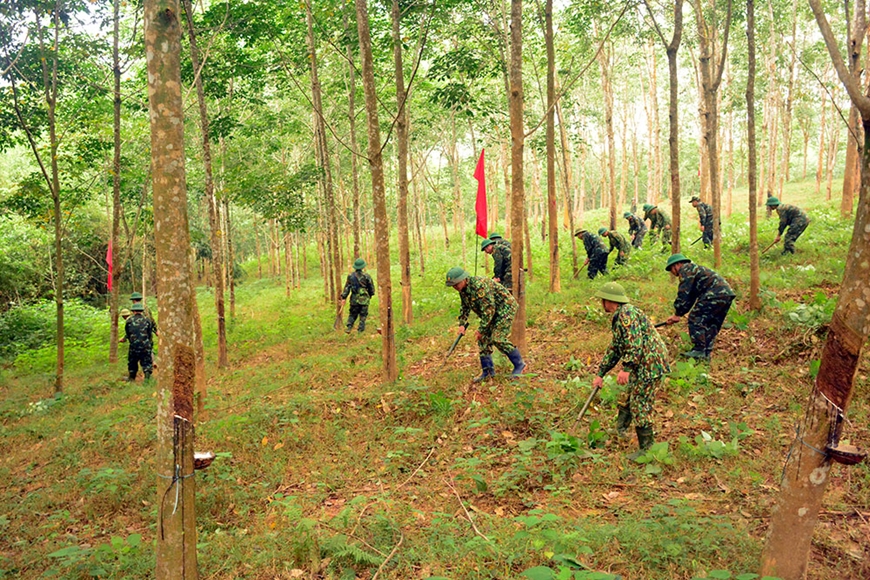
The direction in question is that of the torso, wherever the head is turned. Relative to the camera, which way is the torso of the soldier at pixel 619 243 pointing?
to the viewer's left

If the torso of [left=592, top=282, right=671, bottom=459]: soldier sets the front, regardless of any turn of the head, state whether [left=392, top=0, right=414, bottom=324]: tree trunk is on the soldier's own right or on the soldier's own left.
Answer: on the soldier's own right

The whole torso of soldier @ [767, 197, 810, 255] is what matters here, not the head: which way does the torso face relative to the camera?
to the viewer's left

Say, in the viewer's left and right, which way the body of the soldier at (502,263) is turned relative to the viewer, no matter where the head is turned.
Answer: facing to the left of the viewer

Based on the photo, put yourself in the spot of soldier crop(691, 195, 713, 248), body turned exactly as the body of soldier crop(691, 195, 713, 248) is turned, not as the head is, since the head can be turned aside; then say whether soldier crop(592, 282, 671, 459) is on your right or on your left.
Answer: on your left

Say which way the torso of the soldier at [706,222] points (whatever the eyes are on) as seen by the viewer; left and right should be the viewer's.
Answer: facing to the left of the viewer

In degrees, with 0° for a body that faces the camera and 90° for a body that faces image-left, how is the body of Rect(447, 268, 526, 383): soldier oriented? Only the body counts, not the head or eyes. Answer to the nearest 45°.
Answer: approximately 90°

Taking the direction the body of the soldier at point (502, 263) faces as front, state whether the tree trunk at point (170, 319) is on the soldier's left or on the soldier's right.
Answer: on the soldier's left

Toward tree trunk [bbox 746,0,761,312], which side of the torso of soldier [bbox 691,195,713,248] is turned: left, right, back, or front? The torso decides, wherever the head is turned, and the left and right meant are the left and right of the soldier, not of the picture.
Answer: left

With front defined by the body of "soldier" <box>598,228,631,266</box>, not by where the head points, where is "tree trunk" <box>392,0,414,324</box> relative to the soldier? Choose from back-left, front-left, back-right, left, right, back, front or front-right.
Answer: front-left

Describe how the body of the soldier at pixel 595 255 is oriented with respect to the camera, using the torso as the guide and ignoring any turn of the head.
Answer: to the viewer's left

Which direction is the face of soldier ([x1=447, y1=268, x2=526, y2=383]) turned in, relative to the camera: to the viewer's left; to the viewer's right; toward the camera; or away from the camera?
to the viewer's left
